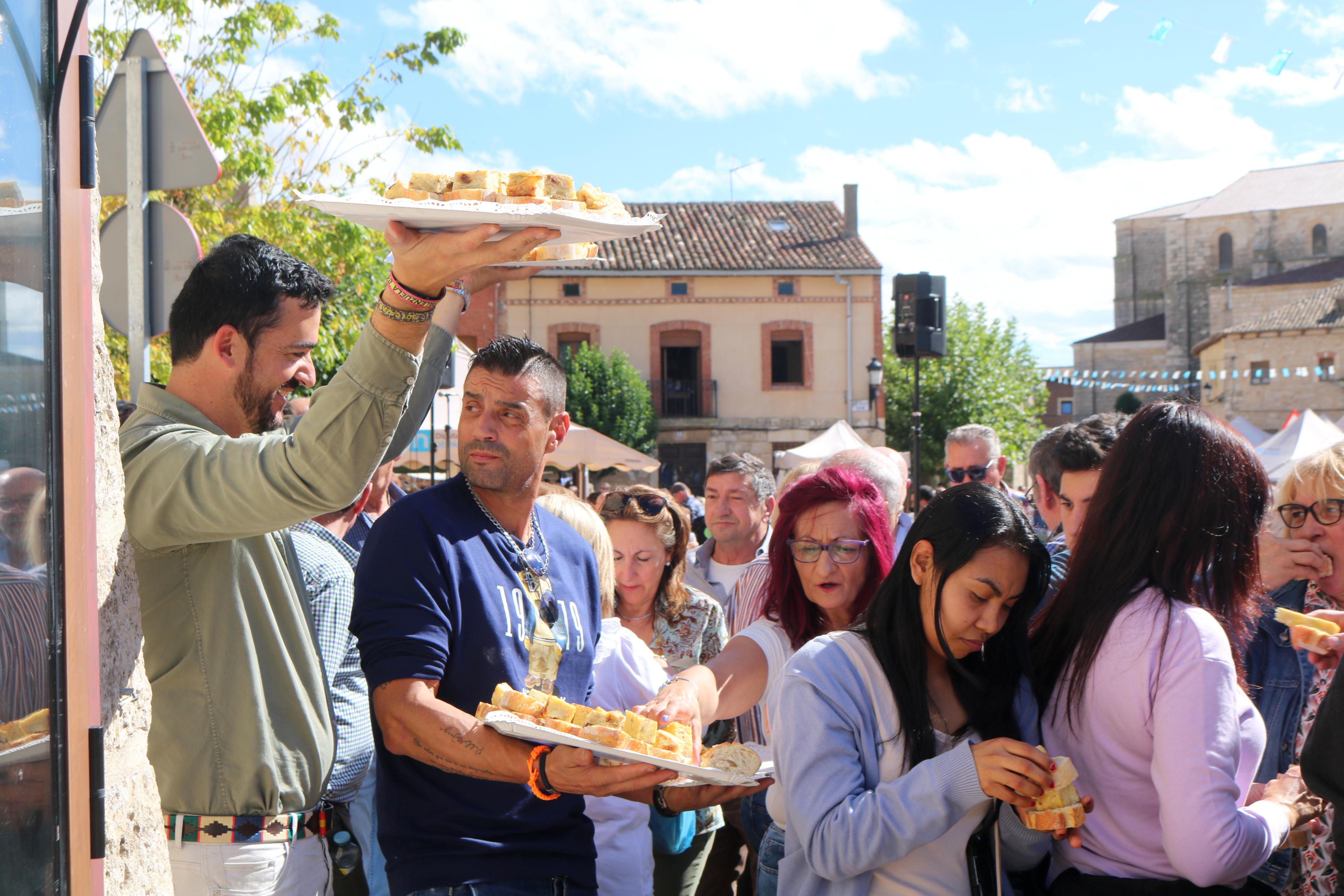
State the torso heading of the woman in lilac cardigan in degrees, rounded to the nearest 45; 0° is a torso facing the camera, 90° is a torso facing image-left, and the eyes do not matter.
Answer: approximately 225°

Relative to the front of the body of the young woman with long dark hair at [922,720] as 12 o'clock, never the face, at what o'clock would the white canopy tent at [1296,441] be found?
The white canopy tent is roughly at 8 o'clock from the young woman with long dark hair.

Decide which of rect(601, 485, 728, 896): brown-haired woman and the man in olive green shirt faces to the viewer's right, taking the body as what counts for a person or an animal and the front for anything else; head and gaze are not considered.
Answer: the man in olive green shirt

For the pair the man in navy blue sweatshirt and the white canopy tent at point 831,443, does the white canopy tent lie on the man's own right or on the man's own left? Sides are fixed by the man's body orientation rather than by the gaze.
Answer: on the man's own left

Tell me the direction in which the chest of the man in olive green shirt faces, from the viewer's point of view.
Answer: to the viewer's right

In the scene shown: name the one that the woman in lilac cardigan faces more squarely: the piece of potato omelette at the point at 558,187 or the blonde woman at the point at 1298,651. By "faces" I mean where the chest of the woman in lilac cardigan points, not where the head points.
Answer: the blonde woman

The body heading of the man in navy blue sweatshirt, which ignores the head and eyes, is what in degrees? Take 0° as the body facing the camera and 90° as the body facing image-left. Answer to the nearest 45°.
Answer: approximately 315°

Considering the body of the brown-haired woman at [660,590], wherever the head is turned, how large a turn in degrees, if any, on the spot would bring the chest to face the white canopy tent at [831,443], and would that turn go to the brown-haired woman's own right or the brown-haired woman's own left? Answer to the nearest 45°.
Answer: approximately 135° to the brown-haired woman's own right
